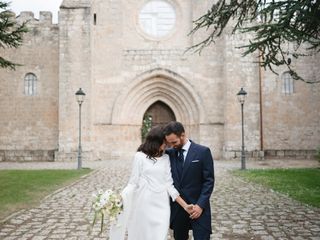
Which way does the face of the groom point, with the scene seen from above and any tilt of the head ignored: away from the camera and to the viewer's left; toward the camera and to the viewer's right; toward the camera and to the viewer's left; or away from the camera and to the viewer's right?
toward the camera and to the viewer's left

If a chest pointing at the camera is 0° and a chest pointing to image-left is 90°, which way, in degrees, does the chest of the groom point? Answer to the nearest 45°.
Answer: approximately 45°

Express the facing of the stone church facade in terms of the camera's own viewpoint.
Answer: facing the viewer

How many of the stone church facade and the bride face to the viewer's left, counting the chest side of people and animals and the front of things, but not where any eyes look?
0

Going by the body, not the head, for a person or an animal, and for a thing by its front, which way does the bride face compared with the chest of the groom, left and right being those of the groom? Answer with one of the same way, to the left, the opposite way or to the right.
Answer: to the left

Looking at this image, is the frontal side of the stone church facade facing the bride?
yes

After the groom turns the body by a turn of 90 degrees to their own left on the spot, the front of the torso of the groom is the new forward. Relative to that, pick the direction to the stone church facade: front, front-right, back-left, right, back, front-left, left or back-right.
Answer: back-left

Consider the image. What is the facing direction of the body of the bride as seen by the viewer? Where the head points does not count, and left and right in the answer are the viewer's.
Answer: facing the viewer and to the right of the viewer
